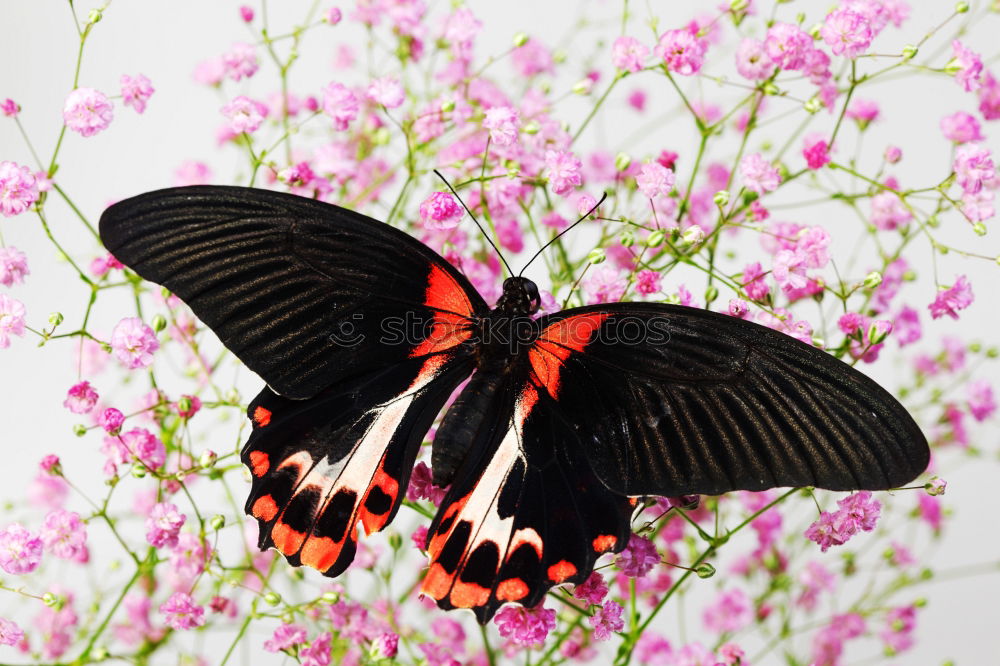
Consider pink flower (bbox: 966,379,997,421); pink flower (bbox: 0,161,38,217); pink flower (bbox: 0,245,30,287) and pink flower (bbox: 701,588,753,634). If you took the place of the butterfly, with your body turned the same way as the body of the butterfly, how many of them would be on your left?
2

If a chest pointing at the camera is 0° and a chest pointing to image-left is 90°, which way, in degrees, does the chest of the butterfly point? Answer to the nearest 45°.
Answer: approximately 180°
